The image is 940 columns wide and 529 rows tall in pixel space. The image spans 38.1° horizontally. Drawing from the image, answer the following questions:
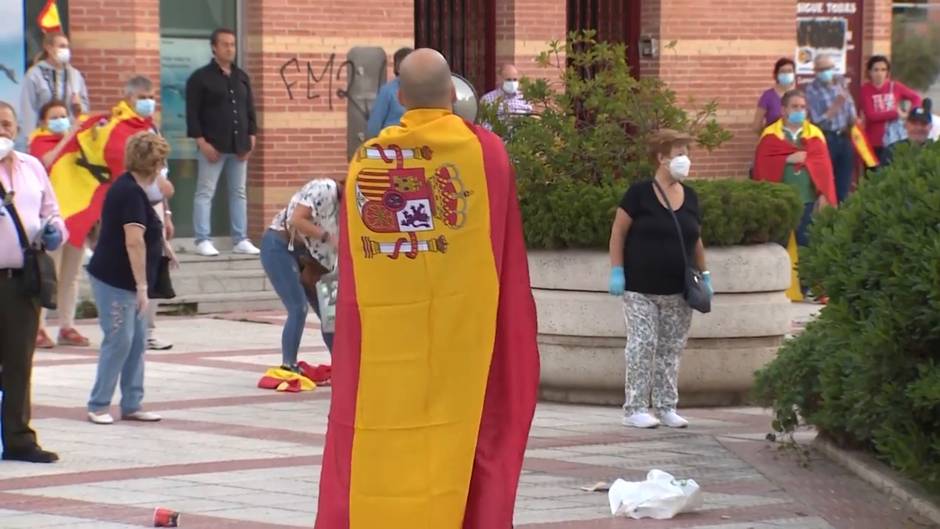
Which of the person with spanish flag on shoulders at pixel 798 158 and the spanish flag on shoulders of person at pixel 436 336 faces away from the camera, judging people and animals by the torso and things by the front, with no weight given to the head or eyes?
the spanish flag on shoulders of person at pixel 436 336

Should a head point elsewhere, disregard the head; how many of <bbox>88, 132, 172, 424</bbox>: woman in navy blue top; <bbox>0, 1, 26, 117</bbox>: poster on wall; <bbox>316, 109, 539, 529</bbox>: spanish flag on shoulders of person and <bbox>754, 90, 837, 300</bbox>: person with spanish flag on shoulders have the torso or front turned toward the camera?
2

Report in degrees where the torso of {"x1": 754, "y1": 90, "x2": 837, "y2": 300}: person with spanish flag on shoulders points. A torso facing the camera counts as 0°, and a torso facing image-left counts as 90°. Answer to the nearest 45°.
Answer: approximately 0°

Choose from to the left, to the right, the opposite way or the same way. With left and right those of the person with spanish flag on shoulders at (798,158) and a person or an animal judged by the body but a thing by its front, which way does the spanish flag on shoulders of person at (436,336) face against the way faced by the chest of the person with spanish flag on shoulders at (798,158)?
the opposite way
